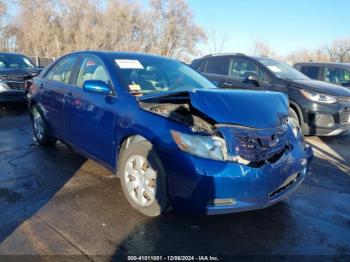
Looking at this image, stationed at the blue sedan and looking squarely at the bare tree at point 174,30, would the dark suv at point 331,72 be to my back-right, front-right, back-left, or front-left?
front-right

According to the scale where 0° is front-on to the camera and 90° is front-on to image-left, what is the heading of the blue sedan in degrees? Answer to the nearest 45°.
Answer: approximately 315°

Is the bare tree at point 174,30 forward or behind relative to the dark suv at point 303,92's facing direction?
behind

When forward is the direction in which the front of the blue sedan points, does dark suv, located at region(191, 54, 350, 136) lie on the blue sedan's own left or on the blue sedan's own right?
on the blue sedan's own left

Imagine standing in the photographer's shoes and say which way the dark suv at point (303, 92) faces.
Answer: facing the viewer and to the right of the viewer

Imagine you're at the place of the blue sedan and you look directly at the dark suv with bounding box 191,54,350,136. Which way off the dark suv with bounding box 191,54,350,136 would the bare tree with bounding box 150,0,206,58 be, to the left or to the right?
left

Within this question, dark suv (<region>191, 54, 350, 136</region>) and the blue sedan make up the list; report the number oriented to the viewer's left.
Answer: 0

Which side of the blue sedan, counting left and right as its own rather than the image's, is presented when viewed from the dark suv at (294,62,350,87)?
left

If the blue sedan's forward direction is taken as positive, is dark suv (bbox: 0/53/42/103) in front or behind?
behind

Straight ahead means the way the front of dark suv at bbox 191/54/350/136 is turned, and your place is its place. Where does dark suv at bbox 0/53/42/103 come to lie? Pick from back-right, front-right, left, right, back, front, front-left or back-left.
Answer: back-right
